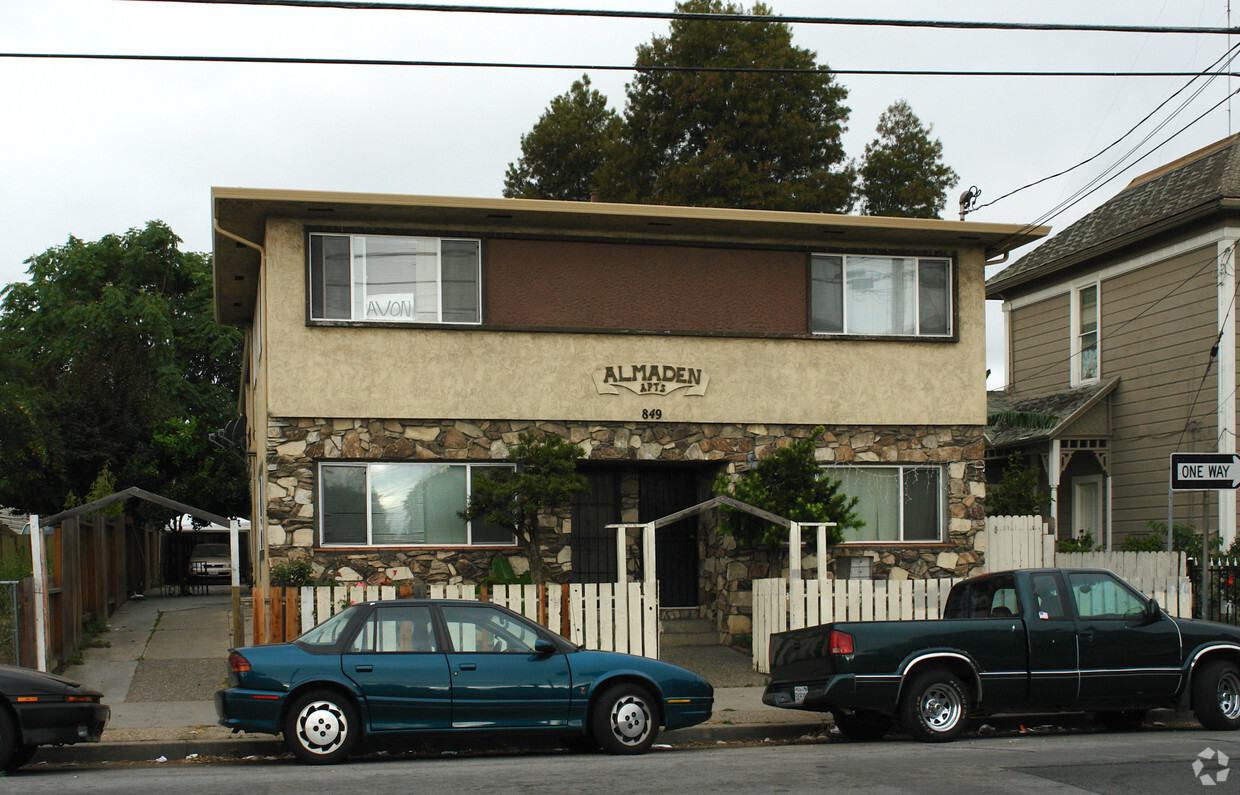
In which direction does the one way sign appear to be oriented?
toward the camera

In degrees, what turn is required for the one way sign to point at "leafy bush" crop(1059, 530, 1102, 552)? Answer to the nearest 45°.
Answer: approximately 180°

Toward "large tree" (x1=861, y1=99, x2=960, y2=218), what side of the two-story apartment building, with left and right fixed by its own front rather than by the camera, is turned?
back

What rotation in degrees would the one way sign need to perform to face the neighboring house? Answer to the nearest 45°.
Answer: approximately 180°

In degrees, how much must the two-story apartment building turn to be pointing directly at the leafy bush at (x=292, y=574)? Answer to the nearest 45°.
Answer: approximately 45° to its right

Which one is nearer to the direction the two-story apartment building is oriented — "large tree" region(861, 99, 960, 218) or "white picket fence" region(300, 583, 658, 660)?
the white picket fence

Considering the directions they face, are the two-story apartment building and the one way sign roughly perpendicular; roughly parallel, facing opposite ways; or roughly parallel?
roughly parallel

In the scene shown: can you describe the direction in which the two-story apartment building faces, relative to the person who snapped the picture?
facing the viewer

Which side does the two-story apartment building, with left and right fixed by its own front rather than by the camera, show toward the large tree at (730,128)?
back

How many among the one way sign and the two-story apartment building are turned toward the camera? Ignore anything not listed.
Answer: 2
